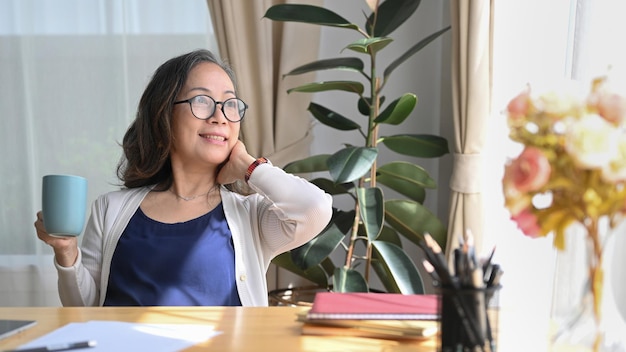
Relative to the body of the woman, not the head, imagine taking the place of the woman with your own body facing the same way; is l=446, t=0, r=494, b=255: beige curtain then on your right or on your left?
on your left

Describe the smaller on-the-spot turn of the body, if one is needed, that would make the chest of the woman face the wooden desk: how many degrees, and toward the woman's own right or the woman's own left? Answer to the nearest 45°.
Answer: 0° — they already face it

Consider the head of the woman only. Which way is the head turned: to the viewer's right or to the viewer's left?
to the viewer's right

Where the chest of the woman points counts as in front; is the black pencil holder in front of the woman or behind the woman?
in front

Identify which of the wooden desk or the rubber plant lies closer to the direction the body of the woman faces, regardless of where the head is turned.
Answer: the wooden desk

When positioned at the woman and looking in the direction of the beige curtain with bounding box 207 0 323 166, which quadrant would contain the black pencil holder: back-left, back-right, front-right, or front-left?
back-right

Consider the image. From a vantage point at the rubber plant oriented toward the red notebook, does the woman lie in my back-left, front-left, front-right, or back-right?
front-right

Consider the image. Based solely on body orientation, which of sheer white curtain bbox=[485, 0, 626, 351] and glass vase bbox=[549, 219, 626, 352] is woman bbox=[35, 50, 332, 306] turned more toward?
the glass vase

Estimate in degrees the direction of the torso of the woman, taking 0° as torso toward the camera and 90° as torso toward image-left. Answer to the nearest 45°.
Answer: approximately 0°

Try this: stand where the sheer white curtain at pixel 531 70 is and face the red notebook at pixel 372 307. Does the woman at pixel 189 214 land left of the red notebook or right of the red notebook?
right

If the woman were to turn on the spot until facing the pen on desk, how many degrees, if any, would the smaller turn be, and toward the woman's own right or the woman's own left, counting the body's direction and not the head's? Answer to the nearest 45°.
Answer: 0° — they already face it
